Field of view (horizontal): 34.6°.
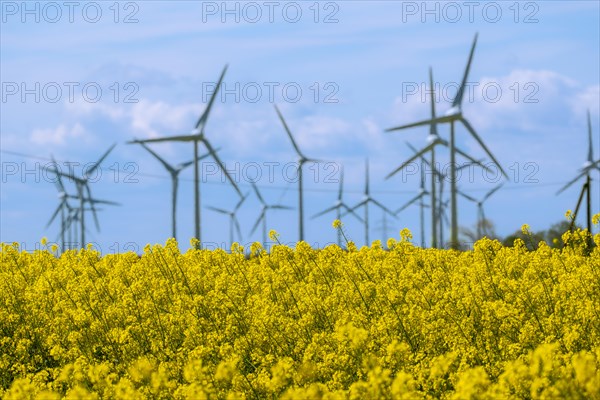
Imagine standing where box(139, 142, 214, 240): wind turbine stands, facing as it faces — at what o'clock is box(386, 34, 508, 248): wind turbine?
box(386, 34, 508, 248): wind turbine is roughly at 10 o'clock from box(139, 142, 214, 240): wind turbine.

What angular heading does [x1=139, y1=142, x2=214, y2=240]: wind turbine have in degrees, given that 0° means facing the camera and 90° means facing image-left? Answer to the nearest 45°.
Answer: approximately 0°
